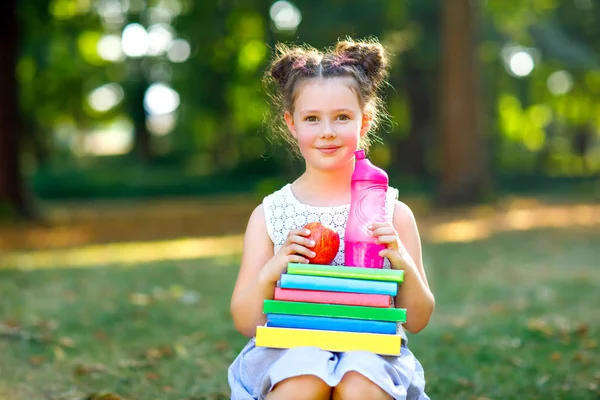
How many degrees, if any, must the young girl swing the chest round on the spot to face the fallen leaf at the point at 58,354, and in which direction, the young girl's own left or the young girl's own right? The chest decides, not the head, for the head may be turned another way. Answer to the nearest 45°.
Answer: approximately 135° to the young girl's own right

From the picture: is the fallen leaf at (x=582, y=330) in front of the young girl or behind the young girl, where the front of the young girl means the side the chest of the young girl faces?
behind

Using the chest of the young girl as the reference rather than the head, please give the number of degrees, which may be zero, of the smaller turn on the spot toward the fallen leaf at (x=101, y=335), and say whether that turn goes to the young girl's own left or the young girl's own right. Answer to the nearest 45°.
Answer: approximately 135° to the young girl's own right

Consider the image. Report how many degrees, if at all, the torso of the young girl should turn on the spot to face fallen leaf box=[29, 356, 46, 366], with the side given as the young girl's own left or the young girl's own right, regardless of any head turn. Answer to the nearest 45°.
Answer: approximately 135° to the young girl's own right

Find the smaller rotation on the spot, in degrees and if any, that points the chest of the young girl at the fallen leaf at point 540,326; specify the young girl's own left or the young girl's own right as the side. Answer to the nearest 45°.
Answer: approximately 135° to the young girl's own left

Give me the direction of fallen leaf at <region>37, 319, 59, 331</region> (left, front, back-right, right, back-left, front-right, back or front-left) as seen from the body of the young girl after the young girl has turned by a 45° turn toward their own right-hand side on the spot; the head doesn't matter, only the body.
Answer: right

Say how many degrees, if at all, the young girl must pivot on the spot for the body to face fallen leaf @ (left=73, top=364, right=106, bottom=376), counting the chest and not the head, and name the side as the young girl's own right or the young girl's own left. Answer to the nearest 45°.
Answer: approximately 135° to the young girl's own right

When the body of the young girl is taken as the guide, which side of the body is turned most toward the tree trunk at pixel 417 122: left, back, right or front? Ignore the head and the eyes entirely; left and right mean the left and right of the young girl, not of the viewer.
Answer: back

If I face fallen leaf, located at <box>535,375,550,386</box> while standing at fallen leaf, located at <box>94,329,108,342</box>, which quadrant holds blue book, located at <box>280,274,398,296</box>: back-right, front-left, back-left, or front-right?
front-right

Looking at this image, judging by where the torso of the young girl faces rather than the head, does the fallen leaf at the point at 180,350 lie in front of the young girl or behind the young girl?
behind

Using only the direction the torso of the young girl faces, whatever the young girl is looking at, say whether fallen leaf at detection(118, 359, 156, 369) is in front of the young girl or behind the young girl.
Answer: behind

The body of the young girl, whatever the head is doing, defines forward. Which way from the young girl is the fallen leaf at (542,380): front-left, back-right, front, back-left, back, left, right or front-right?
back-left

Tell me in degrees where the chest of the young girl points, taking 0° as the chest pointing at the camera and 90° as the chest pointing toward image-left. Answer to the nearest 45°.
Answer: approximately 0°
